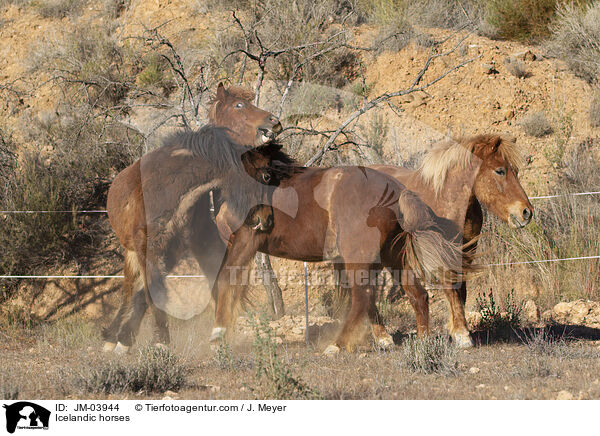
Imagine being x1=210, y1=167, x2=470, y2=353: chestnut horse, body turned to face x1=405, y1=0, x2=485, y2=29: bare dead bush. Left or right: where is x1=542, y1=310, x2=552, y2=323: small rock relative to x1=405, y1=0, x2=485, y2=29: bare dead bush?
right

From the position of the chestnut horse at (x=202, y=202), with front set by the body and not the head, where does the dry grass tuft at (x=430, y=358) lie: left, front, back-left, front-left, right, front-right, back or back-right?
front-right

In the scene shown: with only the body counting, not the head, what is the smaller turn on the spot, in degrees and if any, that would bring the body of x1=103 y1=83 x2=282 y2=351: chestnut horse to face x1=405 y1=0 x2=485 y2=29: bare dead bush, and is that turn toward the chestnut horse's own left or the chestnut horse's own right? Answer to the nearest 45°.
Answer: approximately 45° to the chestnut horse's own left

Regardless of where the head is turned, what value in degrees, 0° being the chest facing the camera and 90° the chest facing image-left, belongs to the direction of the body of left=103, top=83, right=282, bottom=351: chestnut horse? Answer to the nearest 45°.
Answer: approximately 270°

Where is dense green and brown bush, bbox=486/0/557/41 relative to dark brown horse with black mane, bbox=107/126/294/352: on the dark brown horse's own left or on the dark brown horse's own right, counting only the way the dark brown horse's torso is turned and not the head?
on the dark brown horse's own left

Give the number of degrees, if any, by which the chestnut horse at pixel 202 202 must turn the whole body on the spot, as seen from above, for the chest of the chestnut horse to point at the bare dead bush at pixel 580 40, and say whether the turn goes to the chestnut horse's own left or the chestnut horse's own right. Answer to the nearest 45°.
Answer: approximately 45° to the chestnut horse's own left
